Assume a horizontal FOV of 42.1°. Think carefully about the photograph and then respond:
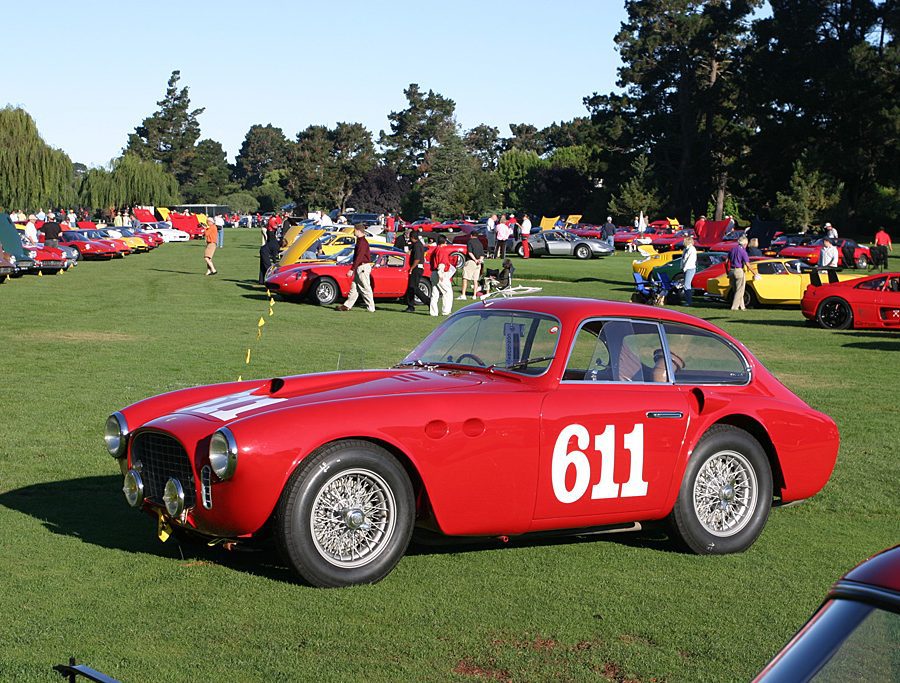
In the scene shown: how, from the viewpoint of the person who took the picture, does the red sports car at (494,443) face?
facing the viewer and to the left of the viewer

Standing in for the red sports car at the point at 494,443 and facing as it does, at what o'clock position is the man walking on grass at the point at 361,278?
The man walking on grass is roughly at 4 o'clock from the red sports car.

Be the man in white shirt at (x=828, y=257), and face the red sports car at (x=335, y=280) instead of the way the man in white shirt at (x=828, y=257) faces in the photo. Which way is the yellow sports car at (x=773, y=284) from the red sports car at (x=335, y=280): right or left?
left

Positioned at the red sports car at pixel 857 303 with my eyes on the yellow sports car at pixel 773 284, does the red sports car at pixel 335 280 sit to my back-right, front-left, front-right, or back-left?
front-left

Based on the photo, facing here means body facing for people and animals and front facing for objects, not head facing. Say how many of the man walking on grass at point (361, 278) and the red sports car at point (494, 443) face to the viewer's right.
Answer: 0

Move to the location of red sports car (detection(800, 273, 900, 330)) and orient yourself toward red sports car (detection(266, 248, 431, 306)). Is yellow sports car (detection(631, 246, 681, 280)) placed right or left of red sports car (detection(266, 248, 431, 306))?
right

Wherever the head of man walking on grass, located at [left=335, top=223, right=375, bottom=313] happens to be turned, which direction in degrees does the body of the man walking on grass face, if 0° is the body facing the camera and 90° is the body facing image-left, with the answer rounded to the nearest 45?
approximately 90°
